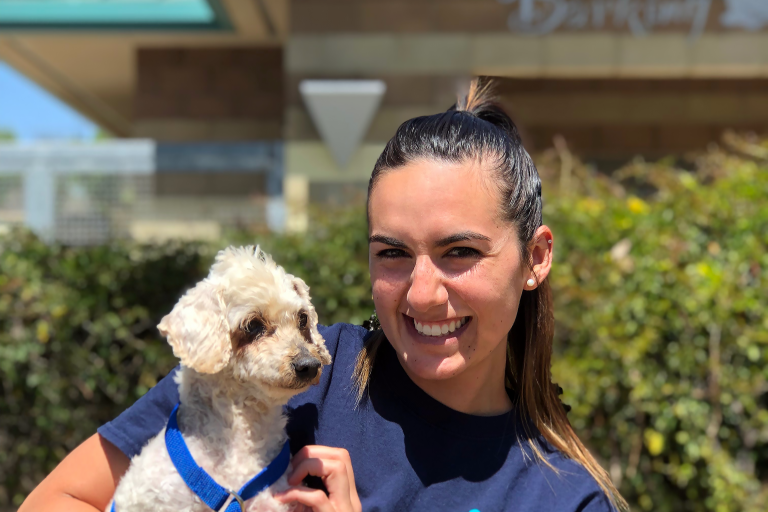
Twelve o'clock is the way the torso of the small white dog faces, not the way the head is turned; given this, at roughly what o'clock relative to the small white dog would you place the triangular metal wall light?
The triangular metal wall light is roughly at 8 o'clock from the small white dog.
